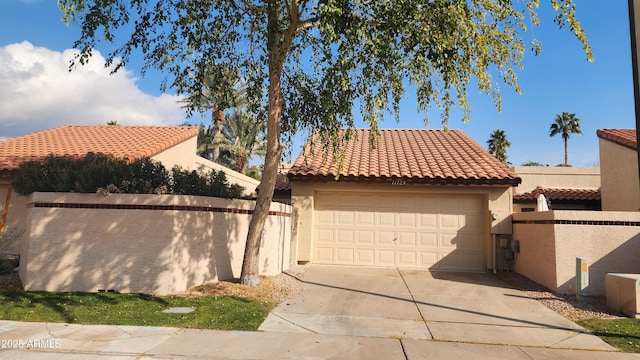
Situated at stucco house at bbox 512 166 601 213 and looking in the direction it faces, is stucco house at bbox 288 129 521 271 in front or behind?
in front

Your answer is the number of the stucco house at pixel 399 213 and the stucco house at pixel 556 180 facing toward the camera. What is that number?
2

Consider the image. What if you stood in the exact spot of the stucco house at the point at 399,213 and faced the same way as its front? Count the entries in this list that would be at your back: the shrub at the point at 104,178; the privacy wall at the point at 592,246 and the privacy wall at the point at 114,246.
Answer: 0

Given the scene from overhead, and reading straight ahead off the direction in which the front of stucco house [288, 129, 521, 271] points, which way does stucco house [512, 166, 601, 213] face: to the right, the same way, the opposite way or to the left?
the same way

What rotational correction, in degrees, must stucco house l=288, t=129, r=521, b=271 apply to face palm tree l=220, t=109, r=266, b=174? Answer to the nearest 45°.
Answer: approximately 135° to its right

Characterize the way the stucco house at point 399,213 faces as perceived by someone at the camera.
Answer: facing the viewer

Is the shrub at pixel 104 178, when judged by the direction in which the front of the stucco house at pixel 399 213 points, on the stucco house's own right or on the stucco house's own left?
on the stucco house's own right

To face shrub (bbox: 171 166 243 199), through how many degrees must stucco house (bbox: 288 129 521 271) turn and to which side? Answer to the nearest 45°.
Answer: approximately 45° to its right

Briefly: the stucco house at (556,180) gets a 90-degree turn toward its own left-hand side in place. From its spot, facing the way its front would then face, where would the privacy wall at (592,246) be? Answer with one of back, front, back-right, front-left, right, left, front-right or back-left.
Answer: right

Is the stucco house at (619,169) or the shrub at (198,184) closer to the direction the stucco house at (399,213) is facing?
the shrub

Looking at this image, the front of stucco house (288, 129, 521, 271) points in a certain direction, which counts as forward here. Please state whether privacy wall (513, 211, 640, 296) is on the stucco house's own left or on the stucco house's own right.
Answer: on the stucco house's own left

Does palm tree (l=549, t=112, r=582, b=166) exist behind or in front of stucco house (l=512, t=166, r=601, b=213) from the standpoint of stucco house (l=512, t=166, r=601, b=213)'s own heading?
behind

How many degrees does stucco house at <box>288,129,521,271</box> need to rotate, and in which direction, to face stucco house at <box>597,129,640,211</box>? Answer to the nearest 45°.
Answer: approximately 135° to its left

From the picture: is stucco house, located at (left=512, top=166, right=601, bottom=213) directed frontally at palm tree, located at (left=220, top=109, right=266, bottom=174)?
no

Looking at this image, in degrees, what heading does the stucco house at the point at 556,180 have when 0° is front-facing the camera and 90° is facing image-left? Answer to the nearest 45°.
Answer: approximately 0°
